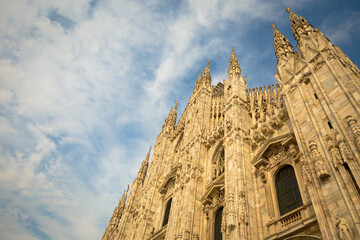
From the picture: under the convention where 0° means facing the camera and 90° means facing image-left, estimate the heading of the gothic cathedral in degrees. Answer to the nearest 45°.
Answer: approximately 45°
